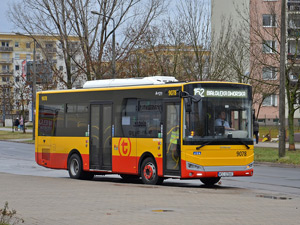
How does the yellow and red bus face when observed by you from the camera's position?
facing the viewer and to the right of the viewer
